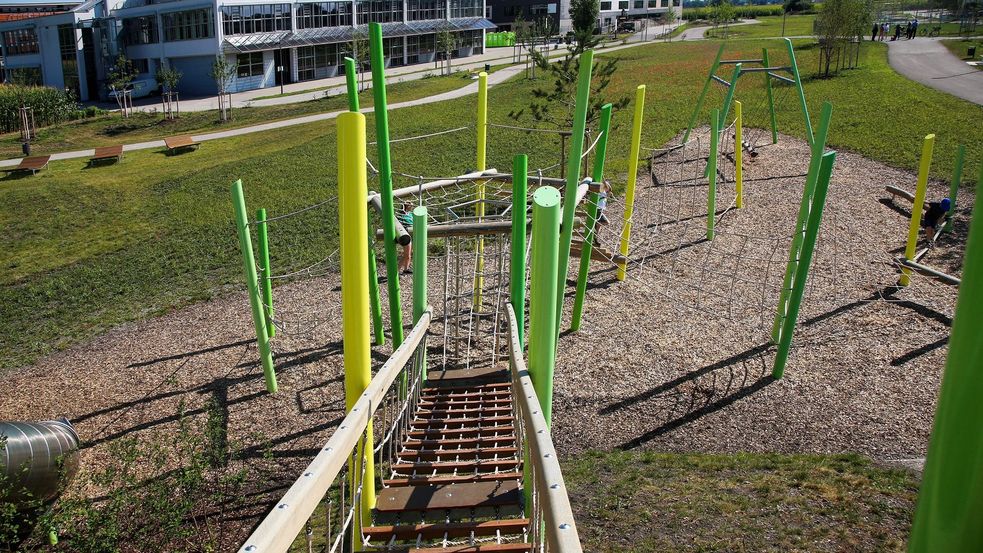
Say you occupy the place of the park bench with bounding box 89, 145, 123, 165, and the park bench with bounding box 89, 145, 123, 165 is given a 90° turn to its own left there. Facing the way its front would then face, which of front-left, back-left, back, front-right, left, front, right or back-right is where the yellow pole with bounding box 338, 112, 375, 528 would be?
front-right

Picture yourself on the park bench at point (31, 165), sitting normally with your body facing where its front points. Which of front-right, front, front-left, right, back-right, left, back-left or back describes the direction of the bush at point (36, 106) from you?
back-right

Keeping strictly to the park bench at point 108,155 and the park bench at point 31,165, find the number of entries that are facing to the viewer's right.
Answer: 0

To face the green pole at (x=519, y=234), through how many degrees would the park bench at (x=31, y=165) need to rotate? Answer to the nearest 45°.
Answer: approximately 45° to its left

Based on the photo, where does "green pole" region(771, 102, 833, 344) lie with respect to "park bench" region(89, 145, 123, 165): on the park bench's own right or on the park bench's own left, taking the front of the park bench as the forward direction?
on the park bench's own left

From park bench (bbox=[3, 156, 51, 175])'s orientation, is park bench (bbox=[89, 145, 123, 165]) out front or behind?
behind

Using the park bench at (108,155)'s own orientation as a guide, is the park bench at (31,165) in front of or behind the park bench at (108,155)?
in front

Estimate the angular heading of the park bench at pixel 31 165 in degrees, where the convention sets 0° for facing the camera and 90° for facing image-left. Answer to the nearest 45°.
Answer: approximately 45°

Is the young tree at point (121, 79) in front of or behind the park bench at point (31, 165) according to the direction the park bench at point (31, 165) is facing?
behind

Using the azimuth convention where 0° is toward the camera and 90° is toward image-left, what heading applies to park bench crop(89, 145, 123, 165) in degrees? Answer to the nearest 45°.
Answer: approximately 45°

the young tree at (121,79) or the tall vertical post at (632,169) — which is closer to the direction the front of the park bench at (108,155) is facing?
the tall vertical post

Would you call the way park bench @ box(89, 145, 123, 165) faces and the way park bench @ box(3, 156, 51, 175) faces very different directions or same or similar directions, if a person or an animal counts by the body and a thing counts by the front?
same or similar directions

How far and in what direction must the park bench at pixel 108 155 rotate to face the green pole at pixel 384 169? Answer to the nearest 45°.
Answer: approximately 45° to its left

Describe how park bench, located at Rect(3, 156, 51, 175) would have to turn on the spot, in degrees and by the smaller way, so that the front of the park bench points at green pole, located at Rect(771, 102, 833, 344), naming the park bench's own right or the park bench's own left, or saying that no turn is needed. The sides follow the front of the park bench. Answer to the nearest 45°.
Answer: approximately 45° to the park bench's own left

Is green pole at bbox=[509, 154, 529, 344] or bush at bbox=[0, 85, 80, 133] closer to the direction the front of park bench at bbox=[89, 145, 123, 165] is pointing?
the green pole

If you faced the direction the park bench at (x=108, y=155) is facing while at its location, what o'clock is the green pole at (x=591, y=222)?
The green pole is roughly at 10 o'clock from the park bench.

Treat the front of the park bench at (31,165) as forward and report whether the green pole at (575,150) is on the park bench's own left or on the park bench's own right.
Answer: on the park bench's own left
